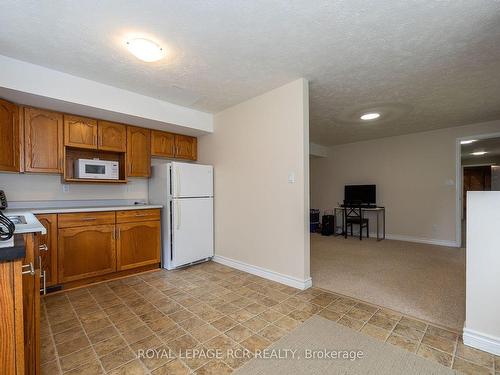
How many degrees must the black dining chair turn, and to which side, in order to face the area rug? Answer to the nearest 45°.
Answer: approximately 135° to its right

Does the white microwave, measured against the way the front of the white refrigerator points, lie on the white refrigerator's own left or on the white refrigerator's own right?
on the white refrigerator's own right

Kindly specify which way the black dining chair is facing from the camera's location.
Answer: facing away from the viewer and to the right of the viewer

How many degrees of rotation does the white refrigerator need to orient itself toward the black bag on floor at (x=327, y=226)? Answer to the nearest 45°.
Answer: approximately 90° to its left

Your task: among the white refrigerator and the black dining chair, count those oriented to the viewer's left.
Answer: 0

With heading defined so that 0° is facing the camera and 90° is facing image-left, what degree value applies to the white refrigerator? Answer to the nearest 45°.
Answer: approximately 315°

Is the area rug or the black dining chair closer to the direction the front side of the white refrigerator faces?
the area rug

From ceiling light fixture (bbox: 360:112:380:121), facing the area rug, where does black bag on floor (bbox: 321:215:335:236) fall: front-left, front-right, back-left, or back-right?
back-right
